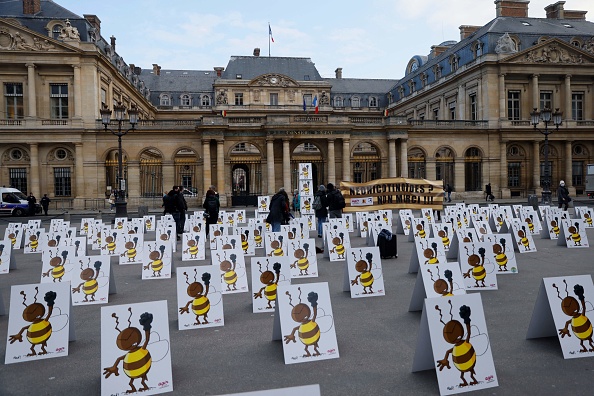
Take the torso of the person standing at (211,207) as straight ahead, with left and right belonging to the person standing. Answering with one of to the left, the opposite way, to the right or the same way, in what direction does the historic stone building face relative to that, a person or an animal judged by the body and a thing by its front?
the opposite way

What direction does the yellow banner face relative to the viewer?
toward the camera

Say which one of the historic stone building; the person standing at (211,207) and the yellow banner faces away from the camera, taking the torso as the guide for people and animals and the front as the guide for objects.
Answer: the person standing

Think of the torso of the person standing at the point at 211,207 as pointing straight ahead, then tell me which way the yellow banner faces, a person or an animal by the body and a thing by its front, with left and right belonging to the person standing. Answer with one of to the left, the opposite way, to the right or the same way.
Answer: the opposite way

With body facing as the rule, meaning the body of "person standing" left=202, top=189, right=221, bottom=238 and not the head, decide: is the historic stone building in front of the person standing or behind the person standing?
in front

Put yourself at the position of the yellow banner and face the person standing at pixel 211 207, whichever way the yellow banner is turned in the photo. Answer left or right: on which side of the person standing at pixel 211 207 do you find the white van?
right

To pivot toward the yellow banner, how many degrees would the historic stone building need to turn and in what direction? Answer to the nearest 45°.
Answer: approximately 45° to its left

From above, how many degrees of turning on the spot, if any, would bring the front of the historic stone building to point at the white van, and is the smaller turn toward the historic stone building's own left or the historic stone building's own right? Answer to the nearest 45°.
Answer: approximately 45° to the historic stone building's own right

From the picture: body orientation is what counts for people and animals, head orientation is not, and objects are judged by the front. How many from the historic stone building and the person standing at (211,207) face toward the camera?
1

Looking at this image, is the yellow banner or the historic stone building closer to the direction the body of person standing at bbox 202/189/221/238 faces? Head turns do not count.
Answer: the historic stone building

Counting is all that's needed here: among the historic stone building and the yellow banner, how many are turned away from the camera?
0

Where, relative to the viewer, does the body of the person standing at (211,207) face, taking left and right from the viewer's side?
facing away from the viewer

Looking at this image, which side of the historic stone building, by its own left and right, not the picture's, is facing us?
front

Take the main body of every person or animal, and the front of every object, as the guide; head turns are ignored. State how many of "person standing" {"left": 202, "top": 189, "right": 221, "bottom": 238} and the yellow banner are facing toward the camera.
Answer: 1

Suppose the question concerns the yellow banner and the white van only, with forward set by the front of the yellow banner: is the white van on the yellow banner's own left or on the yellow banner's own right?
on the yellow banner's own right

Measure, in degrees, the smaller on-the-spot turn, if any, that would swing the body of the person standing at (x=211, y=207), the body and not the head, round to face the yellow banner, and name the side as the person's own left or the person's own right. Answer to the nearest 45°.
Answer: approximately 90° to the person's own right
